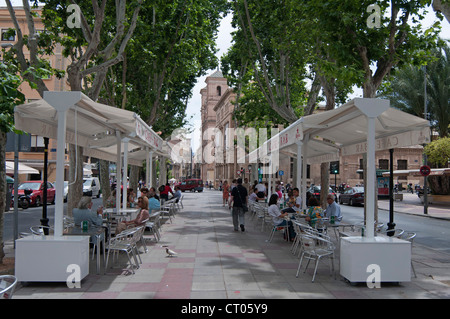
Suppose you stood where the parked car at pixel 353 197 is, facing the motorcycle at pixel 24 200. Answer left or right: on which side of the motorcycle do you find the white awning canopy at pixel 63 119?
left

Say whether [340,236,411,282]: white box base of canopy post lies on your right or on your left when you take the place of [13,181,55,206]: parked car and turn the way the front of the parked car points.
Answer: on your left
